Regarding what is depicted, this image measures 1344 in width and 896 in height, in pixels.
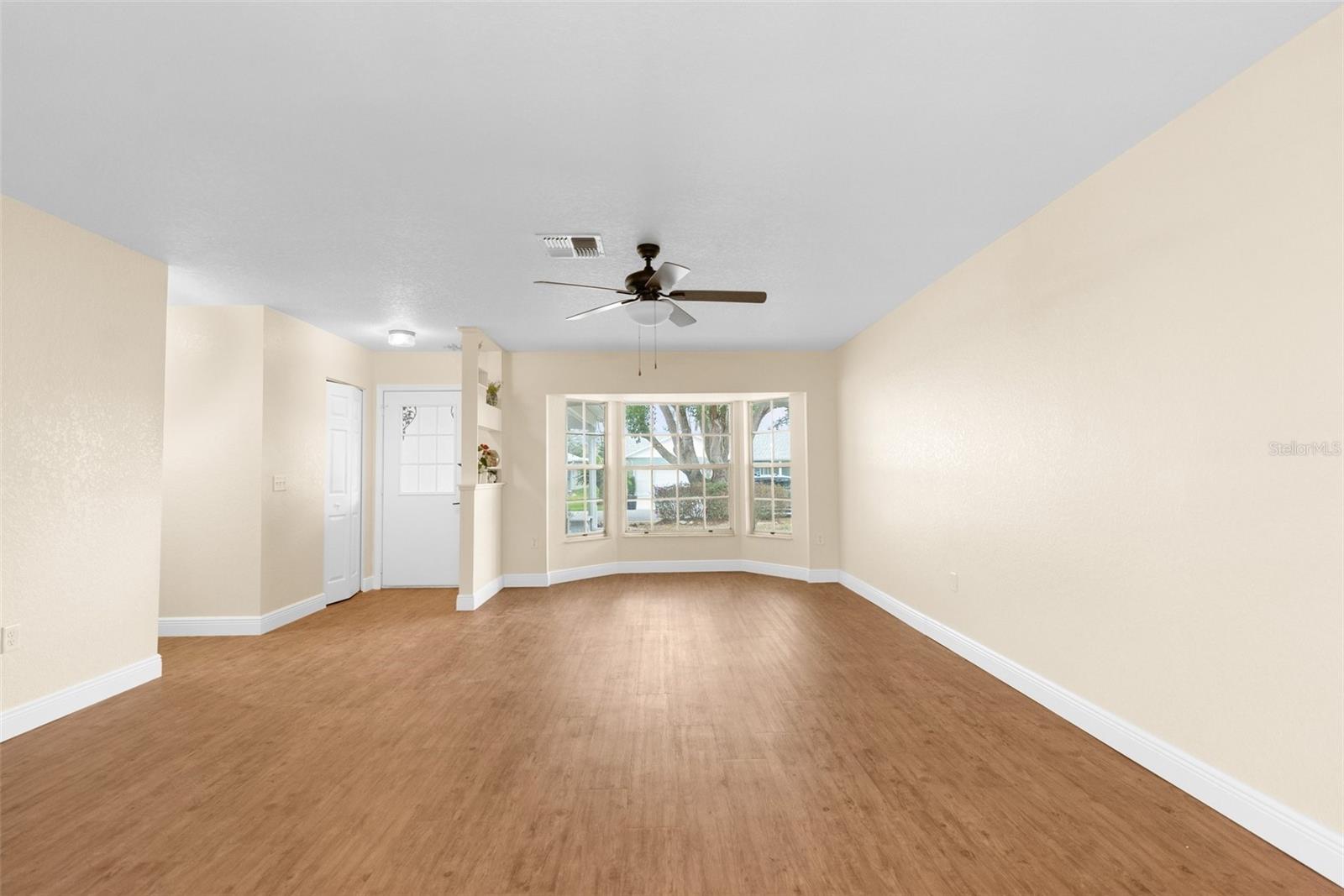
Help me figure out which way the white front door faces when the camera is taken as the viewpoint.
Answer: facing the viewer

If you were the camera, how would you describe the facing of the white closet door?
facing the viewer and to the right of the viewer

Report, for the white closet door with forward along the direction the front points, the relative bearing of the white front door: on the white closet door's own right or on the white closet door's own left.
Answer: on the white closet door's own left

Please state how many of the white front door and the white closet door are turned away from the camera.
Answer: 0

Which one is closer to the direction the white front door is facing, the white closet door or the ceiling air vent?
the ceiling air vent

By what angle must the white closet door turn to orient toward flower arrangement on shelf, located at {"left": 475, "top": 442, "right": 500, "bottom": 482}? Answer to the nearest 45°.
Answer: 0° — it already faces it

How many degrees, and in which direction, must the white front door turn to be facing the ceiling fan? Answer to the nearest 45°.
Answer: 0° — it already faces it

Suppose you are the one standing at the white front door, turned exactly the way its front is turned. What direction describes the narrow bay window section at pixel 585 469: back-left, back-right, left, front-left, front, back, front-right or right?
left

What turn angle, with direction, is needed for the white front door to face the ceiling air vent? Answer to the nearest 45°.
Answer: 0° — it already faces it

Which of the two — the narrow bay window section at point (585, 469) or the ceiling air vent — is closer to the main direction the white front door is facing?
the ceiling air vent
